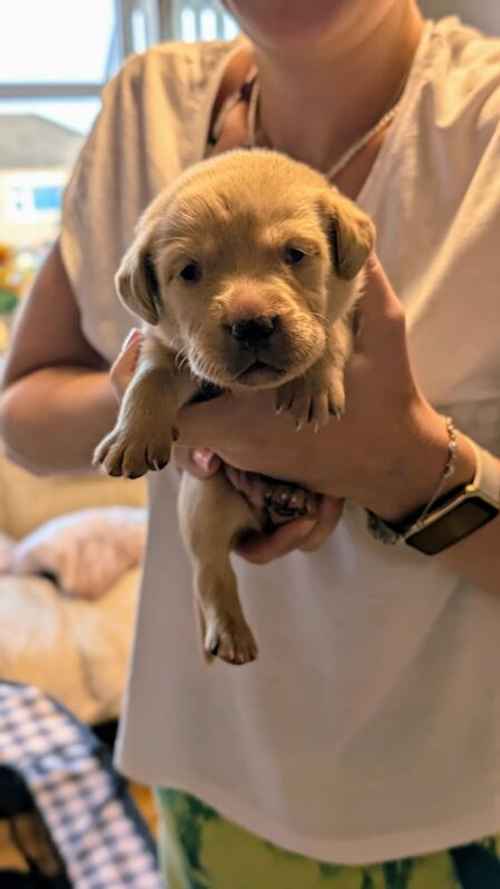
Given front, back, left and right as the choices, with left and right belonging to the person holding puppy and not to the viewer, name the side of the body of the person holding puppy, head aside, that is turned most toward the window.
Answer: back

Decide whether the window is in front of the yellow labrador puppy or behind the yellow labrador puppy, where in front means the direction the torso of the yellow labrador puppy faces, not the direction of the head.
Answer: behind

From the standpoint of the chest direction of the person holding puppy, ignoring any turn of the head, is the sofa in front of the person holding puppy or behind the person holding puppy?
behind

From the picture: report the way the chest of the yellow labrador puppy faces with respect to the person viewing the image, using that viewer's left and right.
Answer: facing the viewer
